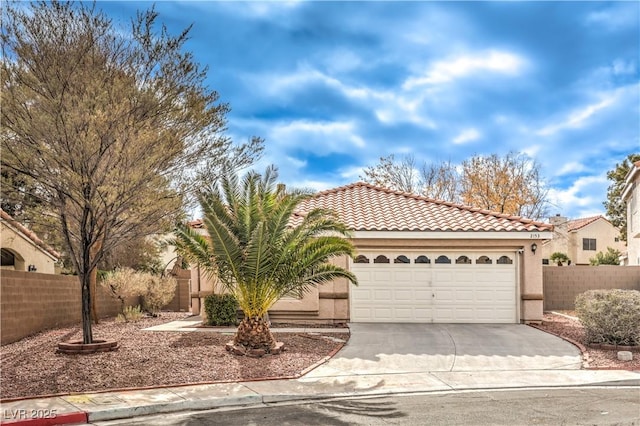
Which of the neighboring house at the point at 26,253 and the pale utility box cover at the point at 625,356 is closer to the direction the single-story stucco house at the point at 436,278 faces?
the pale utility box cover

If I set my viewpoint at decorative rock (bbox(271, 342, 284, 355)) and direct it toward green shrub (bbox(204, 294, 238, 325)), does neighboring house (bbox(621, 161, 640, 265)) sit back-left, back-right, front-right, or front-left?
front-right

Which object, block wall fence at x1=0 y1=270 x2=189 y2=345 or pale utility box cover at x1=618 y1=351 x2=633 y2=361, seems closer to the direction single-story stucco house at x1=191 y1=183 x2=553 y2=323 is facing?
the pale utility box cover

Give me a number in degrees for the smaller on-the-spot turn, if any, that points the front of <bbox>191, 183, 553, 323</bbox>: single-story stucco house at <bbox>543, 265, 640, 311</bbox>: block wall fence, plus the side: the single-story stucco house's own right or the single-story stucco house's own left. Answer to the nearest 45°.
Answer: approximately 135° to the single-story stucco house's own left

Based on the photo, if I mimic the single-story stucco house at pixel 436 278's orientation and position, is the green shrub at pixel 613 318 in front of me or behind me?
in front

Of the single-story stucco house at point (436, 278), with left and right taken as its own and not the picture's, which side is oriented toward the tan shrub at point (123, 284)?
right

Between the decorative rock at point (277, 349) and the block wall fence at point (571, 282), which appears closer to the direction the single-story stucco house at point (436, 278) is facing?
the decorative rock

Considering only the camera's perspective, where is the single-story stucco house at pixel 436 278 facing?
facing the viewer

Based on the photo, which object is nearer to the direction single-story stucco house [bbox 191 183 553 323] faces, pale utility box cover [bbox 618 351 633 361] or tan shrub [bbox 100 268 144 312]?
the pale utility box cover
